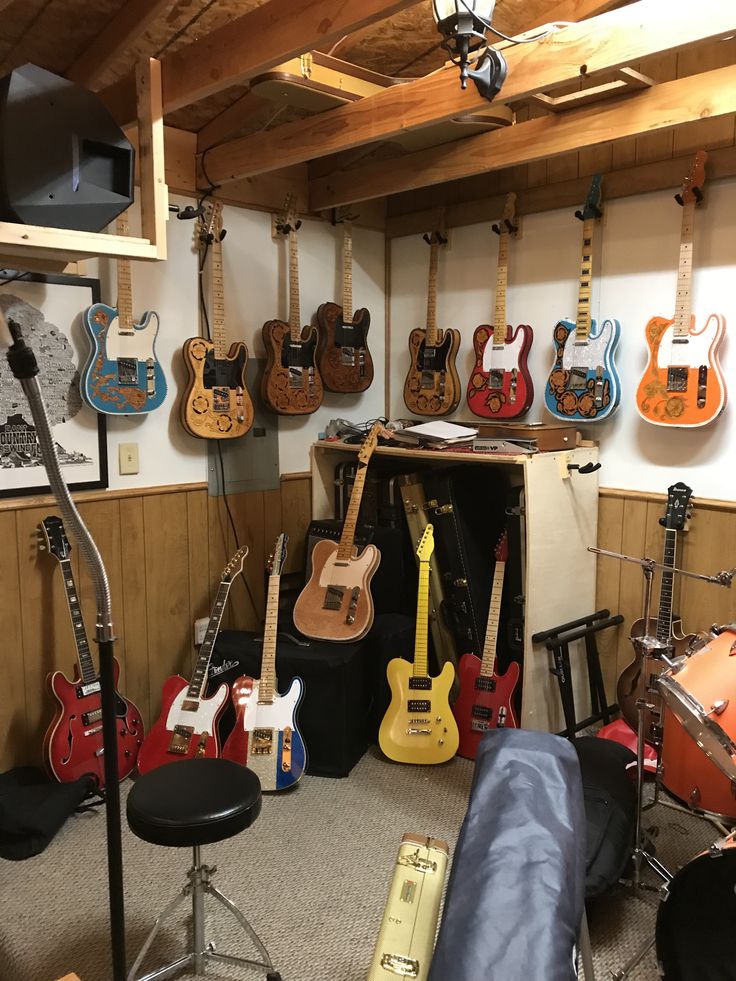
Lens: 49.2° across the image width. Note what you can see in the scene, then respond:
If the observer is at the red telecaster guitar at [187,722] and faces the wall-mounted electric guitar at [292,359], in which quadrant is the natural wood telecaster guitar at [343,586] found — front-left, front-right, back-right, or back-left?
front-right

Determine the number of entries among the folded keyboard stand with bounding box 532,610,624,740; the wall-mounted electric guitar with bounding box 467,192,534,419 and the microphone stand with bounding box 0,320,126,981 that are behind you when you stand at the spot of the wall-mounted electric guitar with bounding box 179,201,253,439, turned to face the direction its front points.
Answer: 0

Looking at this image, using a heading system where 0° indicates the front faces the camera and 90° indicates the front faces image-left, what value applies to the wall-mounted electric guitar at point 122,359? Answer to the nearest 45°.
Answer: approximately 315°

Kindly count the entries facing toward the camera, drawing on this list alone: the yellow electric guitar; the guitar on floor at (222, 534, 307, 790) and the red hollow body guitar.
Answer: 3

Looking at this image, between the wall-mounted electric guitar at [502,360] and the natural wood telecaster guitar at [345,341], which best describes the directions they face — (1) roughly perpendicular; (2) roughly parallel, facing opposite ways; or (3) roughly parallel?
roughly perpendicular

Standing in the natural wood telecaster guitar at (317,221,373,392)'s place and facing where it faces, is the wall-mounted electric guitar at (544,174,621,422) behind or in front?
in front

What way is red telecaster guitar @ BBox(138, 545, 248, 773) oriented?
toward the camera

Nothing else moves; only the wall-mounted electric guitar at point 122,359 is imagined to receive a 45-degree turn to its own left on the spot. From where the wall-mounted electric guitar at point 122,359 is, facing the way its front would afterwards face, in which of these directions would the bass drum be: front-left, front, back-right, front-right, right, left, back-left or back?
front-right

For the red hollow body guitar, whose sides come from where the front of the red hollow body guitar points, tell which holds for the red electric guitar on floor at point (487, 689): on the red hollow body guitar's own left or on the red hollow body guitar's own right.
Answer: on the red hollow body guitar's own left

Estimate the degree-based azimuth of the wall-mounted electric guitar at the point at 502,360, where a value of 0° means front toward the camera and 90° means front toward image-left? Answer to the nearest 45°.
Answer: approximately 45°

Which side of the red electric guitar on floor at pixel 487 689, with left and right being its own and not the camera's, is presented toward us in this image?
front

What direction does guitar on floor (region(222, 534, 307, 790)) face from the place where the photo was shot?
facing the viewer

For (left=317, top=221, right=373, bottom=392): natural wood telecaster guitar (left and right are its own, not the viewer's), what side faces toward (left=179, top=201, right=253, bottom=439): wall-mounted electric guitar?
right

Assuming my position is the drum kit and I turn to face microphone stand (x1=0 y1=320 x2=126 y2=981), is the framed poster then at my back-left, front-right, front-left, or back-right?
front-right

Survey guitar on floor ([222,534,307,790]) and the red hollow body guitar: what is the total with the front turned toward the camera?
2
